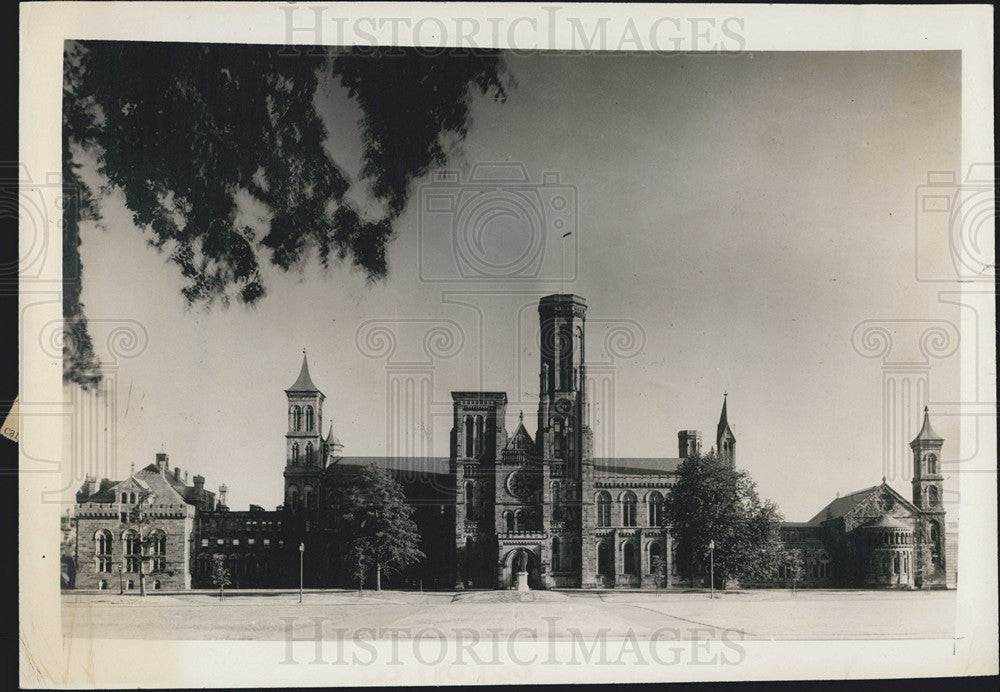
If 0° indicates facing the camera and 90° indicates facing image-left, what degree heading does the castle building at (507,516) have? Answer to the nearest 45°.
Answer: approximately 0°

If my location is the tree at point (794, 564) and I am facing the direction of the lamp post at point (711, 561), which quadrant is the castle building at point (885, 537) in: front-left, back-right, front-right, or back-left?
back-right
